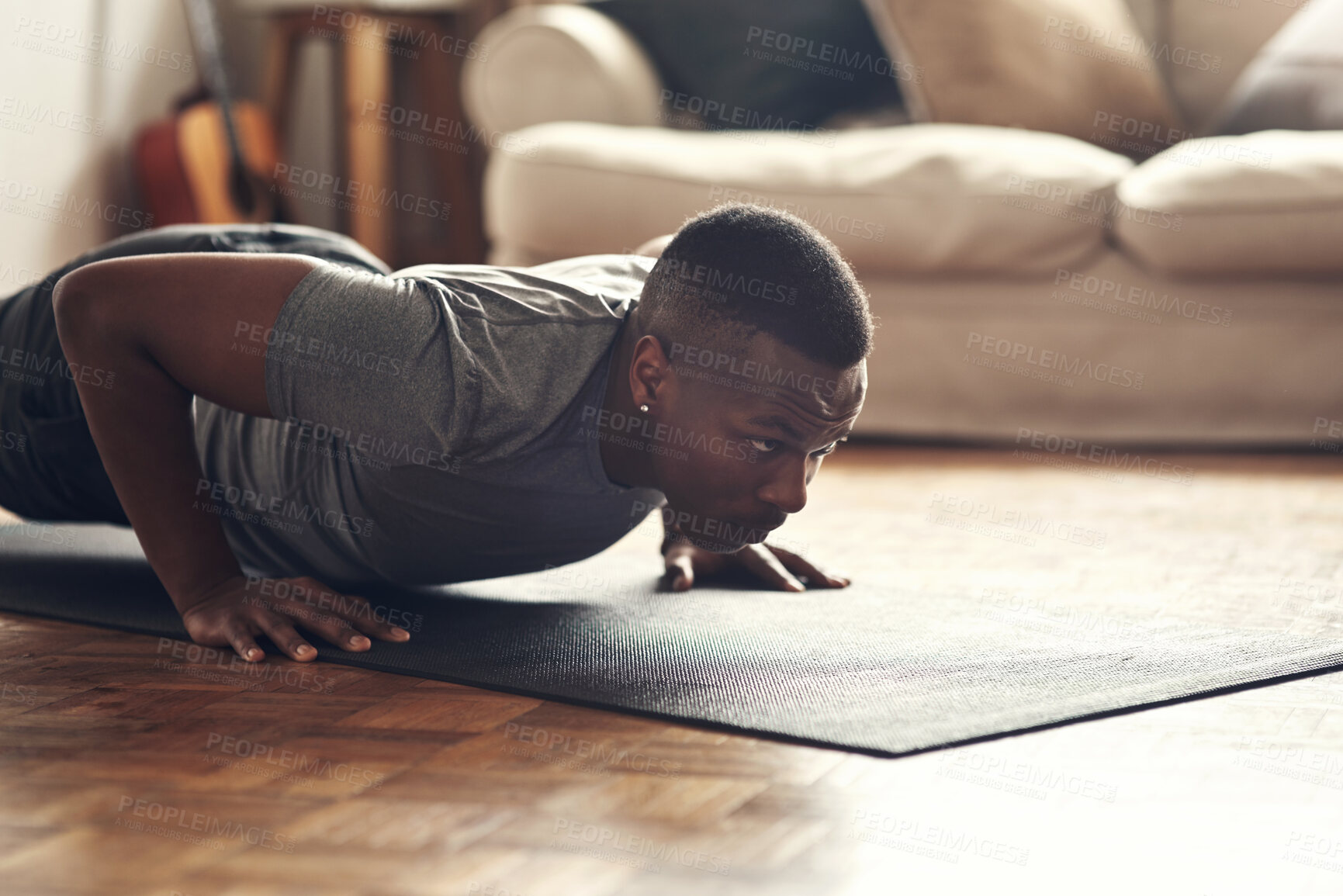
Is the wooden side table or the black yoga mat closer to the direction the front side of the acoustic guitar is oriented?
the black yoga mat

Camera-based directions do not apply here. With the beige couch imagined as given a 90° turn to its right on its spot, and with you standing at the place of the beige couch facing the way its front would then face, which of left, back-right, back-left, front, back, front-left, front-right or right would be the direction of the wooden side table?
front-right

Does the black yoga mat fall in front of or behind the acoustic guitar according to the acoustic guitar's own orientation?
in front

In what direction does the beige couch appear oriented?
toward the camera

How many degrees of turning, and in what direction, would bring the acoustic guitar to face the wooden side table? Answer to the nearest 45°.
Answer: approximately 90° to its left

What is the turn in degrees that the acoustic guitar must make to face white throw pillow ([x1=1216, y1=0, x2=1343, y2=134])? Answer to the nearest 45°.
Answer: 0° — it already faces it
